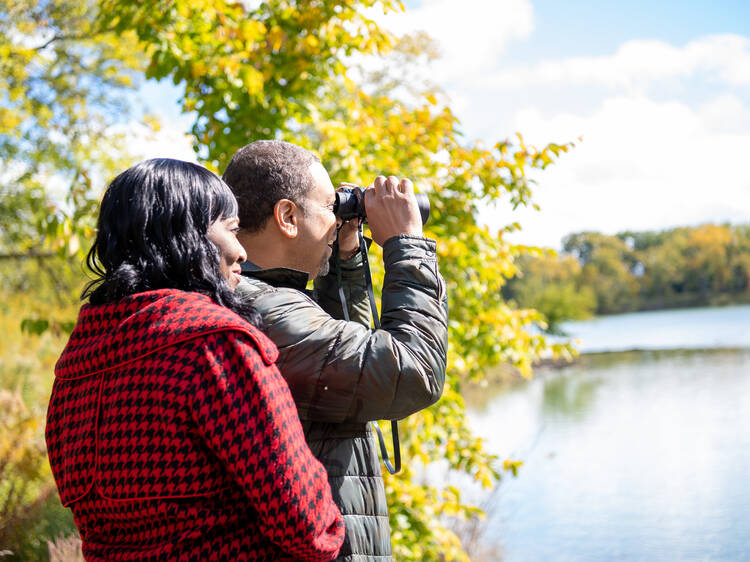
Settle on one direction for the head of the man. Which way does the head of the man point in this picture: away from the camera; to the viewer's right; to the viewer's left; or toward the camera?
to the viewer's right

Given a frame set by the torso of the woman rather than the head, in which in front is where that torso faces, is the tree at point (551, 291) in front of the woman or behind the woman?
in front

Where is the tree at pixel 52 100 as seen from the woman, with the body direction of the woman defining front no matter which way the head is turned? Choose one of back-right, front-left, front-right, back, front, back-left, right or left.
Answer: front-left

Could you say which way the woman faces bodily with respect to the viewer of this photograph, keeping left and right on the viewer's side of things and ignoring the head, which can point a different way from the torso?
facing away from the viewer and to the right of the viewer

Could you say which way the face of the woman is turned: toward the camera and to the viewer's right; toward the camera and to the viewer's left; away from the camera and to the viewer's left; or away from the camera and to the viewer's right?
away from the camera and to the viewer's right

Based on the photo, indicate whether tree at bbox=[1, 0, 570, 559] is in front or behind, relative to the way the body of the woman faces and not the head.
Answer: in front

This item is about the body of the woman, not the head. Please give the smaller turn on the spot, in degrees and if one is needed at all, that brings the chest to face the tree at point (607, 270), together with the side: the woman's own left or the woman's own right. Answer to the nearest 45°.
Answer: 0° — they already face it
